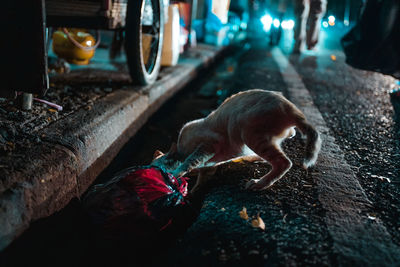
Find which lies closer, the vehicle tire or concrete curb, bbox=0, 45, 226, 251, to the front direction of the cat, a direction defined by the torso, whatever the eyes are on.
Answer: the concrete curb

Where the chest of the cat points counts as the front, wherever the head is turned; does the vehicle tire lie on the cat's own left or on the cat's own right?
on the cat's own right

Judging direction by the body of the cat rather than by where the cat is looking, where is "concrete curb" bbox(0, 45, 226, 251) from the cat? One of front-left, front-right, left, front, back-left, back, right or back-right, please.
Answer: front

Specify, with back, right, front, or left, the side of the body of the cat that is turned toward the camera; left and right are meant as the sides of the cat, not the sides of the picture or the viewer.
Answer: left

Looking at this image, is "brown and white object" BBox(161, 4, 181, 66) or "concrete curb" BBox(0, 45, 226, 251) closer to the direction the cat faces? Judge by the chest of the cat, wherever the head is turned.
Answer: the concrete curb

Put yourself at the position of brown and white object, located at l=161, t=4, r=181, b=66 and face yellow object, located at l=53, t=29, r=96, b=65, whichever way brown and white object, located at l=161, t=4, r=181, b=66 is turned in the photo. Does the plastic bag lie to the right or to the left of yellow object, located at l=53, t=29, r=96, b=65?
left
